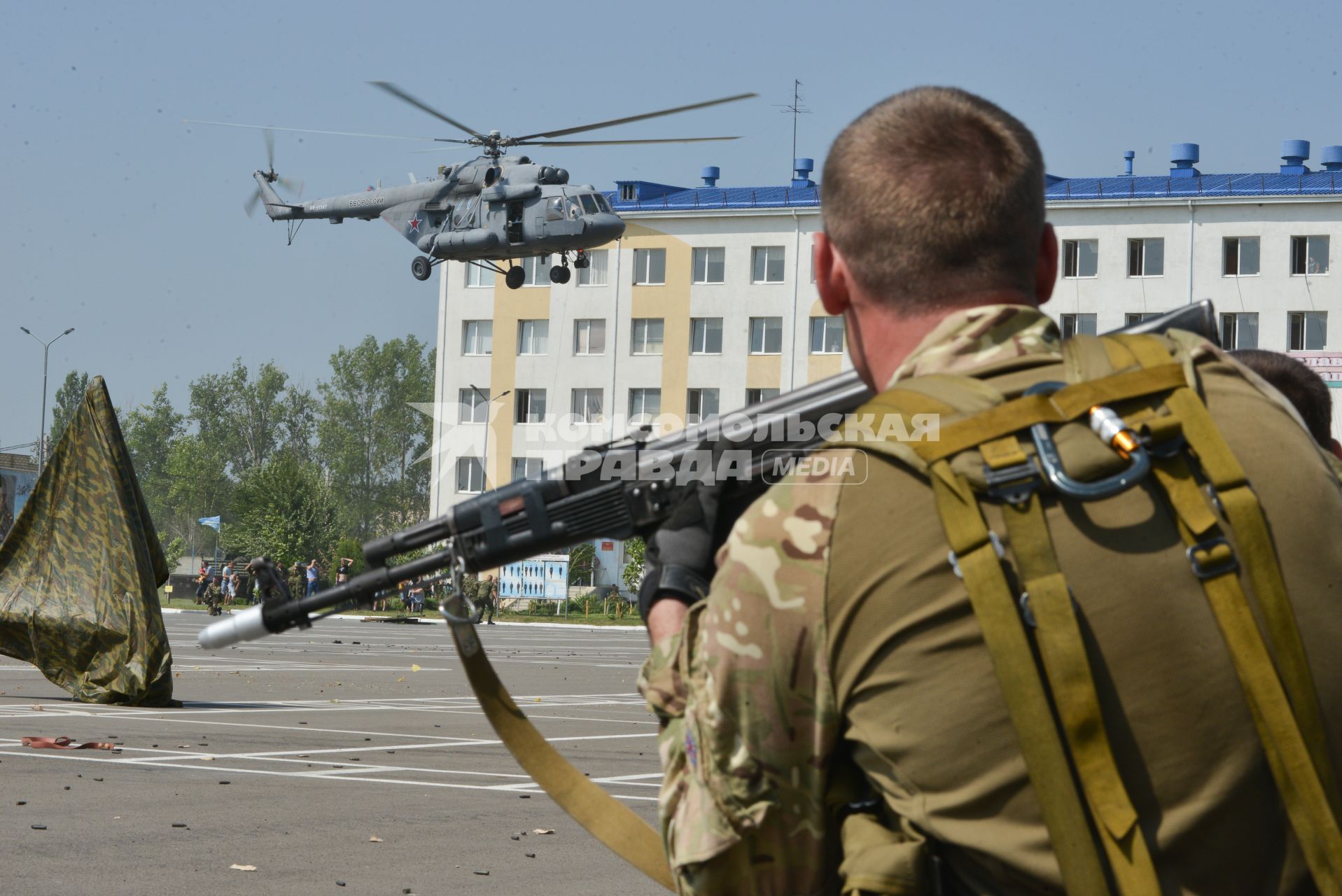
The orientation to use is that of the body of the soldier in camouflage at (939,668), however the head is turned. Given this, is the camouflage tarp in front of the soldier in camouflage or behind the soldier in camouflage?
in front

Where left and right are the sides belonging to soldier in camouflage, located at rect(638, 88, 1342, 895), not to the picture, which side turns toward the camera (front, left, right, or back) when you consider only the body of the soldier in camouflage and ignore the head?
back

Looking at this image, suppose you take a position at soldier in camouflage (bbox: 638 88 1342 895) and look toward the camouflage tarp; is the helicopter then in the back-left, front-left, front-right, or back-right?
front-right

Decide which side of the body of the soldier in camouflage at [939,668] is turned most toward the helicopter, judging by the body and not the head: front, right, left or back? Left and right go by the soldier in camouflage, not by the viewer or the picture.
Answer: front
